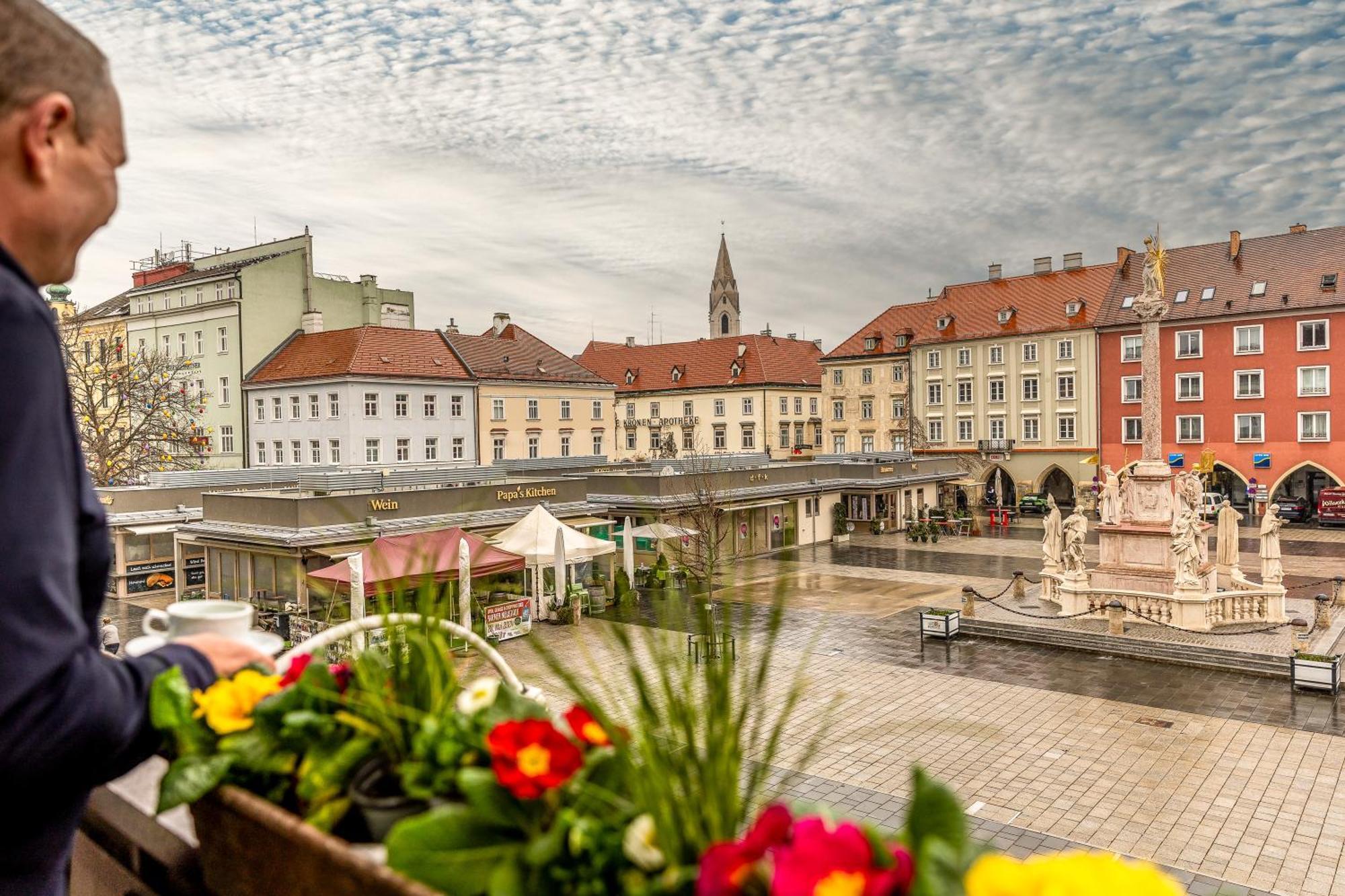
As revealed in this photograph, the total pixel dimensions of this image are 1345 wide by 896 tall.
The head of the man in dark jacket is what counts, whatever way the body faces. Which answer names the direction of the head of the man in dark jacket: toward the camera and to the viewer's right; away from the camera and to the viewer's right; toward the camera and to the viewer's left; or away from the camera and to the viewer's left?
away from the camera and to the viewer's right

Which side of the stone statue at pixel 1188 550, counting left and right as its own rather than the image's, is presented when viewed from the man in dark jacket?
front

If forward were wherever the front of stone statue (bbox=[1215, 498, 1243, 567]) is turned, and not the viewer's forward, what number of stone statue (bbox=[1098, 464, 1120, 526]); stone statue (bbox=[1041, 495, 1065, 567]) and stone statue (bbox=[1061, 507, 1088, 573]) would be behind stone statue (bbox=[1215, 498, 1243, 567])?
3

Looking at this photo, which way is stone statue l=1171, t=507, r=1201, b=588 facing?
toward the camera

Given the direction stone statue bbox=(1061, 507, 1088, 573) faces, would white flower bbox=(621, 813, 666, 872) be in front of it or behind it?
in front

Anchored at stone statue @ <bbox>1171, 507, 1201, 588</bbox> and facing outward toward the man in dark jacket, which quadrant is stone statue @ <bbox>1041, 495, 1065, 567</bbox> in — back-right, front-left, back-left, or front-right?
back-right

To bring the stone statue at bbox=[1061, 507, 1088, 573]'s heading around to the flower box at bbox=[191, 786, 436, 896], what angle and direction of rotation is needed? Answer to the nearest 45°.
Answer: approximately 45° to its left

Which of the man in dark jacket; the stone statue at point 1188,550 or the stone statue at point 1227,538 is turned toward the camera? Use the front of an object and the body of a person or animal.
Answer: the stone statue at point 1188,550

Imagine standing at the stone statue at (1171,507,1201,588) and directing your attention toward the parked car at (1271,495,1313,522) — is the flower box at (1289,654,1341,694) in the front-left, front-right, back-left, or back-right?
back-right

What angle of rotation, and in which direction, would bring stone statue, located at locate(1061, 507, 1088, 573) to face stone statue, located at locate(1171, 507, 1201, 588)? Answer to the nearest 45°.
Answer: approximately 135° to its left

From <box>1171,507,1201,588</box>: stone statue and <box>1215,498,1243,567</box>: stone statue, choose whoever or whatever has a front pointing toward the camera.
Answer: <box>1171,507,1201,588</box>: stone statue

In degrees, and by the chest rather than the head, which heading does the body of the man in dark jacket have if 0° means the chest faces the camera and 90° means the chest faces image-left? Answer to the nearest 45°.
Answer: approximately 225°

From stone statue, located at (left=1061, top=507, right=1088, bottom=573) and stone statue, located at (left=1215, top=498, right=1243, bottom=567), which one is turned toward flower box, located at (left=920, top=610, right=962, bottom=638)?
stone statue, located at (left=1061, top=507, right=1088, bottom=573)
